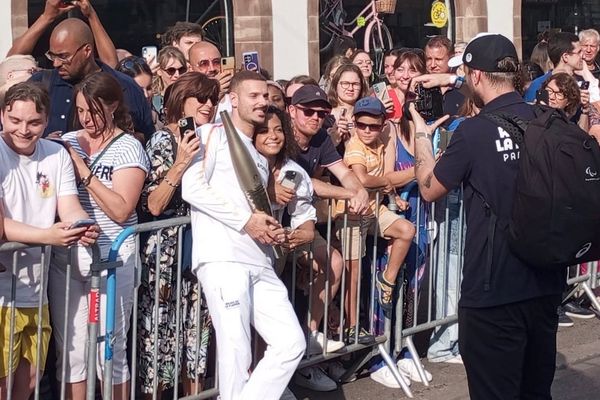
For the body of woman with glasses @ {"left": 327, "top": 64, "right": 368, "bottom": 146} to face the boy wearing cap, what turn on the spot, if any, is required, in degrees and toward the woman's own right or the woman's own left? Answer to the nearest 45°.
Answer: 0° — they already face them

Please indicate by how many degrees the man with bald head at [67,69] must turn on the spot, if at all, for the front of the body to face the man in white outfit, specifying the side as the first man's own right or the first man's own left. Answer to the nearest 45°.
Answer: approximately 90° to the first man's own left

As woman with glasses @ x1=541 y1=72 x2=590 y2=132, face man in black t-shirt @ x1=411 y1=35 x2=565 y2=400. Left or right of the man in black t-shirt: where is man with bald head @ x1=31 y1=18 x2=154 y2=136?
right

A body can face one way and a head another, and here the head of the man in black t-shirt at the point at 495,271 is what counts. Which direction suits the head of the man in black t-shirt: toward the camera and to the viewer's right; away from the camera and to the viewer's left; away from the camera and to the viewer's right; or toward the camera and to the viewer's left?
away from the camera and to the viewer's left

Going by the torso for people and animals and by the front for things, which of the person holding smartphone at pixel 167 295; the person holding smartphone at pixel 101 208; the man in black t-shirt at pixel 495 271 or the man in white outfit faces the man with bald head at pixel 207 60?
the man in black t-shirt

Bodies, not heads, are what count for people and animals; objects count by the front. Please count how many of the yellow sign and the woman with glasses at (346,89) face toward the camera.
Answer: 2

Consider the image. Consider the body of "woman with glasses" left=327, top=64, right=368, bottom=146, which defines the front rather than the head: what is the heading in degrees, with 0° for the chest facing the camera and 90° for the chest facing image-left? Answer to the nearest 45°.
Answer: approximately 0°

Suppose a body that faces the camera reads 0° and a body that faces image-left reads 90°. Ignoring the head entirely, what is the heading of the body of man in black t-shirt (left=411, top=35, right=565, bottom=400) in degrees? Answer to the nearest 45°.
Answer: approximately 135°

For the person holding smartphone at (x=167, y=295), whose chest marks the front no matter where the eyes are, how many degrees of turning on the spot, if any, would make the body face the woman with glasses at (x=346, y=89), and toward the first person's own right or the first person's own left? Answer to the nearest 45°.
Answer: approximately 90° to the first person's own left

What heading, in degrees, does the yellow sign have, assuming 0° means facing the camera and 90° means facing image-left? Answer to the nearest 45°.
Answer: approximately 0°
